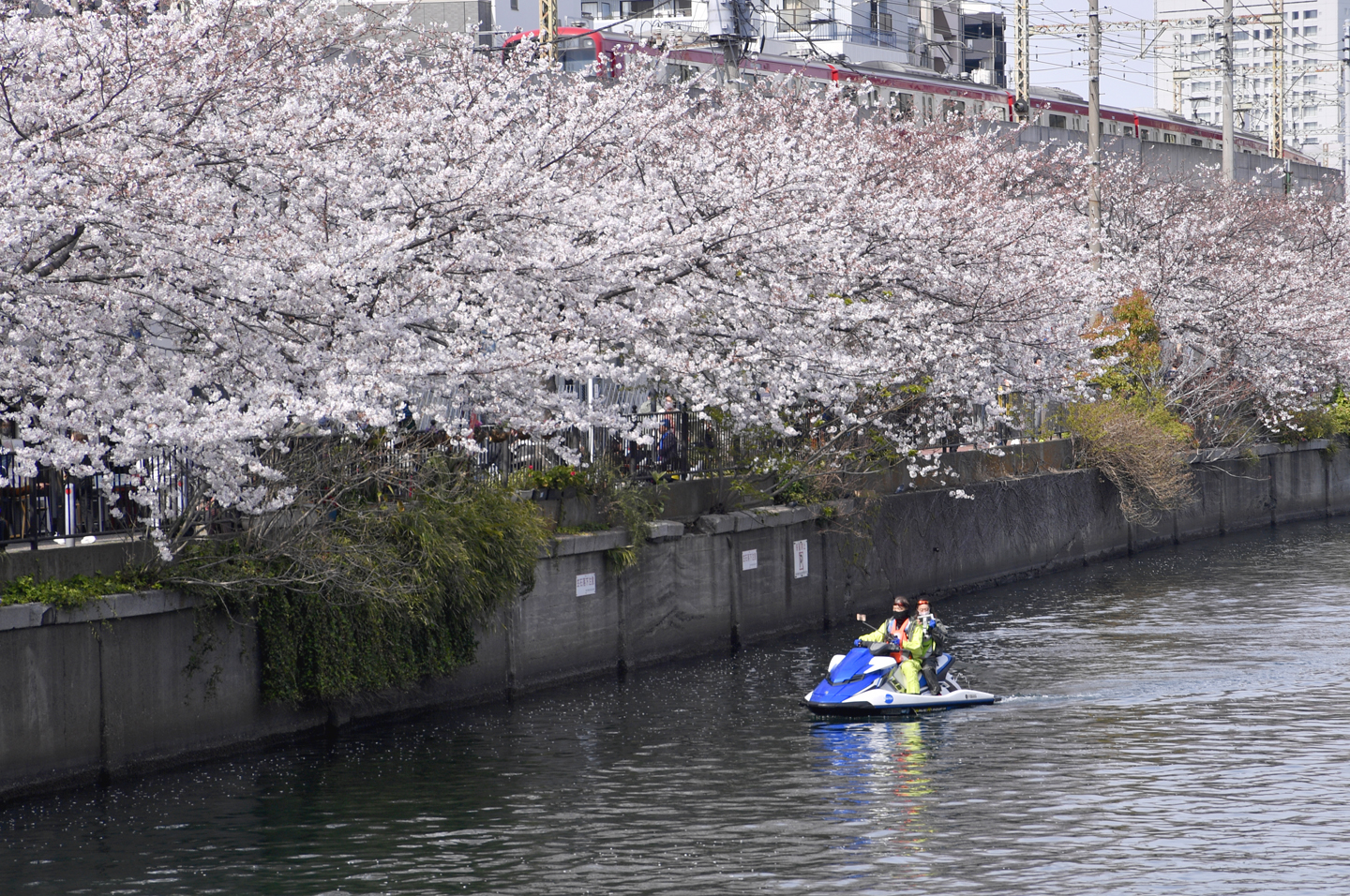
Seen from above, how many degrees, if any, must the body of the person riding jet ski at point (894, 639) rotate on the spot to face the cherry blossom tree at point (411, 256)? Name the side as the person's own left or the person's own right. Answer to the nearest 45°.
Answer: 0° — they already face it

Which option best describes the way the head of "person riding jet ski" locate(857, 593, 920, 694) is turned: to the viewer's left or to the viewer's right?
to the viewer's left

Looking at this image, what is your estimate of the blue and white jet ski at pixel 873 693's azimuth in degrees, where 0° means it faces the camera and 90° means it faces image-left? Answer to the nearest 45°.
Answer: approximately 45°

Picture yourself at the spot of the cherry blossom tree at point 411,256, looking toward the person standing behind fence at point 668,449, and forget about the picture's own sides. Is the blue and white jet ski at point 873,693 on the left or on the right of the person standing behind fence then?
right
